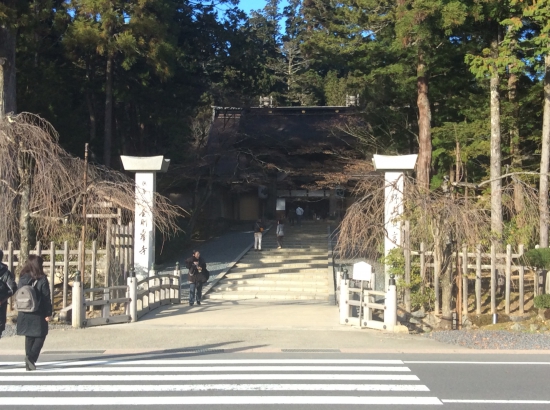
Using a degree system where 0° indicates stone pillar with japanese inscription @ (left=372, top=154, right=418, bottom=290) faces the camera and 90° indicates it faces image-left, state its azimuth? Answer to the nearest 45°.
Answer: approximately 0°

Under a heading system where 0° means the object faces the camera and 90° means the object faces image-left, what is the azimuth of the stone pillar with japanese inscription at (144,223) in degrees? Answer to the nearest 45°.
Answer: approximately 0°

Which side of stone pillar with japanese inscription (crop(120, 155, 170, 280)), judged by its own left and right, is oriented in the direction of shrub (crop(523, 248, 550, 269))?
left

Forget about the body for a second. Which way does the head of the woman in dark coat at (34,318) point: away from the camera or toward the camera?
away from the camera
